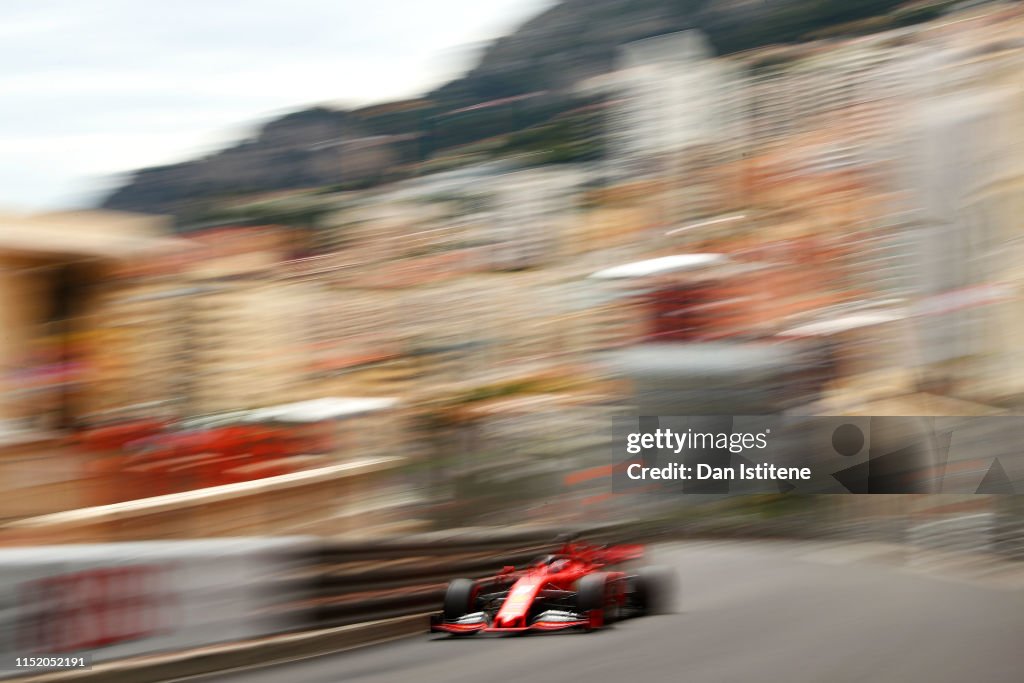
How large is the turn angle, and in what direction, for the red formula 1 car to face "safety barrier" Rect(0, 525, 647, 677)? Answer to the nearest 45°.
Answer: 0° — it already faces it

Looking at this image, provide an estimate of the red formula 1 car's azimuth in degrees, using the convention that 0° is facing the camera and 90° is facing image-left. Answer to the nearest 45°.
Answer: approximately 45°

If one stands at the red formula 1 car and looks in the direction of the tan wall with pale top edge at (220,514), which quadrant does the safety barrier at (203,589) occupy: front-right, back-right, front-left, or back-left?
front-left

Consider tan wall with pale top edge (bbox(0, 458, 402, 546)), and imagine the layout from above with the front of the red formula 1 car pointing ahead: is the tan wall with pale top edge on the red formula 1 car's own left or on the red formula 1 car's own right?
on the red formula 1 car's own right
